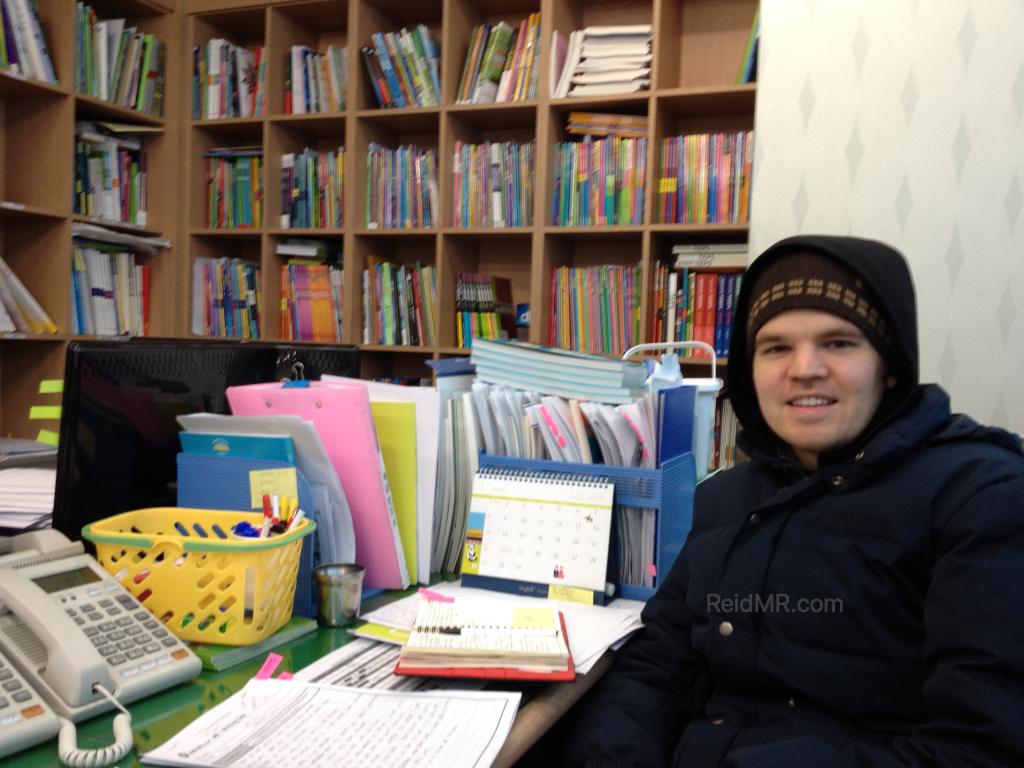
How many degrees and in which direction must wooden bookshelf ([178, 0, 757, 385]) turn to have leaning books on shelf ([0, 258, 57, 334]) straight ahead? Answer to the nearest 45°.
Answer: approximately 90° to its right

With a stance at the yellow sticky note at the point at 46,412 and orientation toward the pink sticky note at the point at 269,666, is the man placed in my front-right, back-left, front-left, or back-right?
front-left

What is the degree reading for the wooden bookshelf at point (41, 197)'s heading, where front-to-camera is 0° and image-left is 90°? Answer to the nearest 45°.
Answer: approximately 315°

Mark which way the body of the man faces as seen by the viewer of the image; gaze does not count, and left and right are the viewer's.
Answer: facing the viewer and to the left of the viewer

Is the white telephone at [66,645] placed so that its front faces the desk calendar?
no

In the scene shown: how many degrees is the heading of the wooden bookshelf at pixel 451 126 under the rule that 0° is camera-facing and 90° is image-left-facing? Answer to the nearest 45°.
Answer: approximately 0°

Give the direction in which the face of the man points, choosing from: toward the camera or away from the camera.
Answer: toward the camera

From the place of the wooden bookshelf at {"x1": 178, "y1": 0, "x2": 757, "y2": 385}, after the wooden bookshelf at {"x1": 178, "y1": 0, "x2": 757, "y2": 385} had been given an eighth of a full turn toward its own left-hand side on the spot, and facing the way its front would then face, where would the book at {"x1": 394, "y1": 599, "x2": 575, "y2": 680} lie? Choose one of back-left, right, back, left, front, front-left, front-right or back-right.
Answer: front-right

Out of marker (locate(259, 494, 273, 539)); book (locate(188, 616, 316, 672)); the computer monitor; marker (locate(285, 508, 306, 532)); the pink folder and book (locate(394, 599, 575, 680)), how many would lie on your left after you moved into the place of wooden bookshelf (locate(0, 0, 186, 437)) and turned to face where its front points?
0

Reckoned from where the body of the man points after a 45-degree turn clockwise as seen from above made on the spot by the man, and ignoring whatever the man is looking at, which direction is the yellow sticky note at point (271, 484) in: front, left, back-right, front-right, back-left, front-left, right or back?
front

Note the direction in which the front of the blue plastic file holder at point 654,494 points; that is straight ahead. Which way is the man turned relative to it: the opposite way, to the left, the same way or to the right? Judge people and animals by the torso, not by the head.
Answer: the same way

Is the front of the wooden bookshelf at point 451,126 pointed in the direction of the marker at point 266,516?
yes

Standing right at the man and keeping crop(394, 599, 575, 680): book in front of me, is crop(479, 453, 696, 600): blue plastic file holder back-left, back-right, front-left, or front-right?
front-right

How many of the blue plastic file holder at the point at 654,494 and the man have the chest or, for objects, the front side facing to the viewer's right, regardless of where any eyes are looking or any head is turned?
0

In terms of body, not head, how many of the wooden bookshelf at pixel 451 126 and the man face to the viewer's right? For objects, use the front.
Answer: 0

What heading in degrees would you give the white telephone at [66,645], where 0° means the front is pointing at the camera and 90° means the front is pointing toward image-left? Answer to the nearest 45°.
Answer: approximately 315°

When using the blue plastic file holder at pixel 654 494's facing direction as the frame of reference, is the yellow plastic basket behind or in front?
in front

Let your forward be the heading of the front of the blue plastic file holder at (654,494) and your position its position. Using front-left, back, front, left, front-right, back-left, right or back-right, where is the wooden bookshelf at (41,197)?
right
